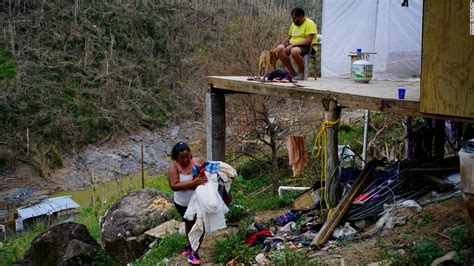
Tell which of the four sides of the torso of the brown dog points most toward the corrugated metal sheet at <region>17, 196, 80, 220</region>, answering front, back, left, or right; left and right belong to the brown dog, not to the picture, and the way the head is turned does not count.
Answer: right

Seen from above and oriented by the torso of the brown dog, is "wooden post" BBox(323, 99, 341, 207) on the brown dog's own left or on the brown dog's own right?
on the brown dog's own left

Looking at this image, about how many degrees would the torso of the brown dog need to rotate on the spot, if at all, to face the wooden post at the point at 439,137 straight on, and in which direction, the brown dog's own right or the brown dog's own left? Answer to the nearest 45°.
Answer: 0° — it already faces it

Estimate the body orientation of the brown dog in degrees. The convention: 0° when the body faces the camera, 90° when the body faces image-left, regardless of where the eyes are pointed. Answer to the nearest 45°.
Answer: approximately 45°

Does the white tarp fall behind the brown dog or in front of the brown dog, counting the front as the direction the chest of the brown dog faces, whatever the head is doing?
behind

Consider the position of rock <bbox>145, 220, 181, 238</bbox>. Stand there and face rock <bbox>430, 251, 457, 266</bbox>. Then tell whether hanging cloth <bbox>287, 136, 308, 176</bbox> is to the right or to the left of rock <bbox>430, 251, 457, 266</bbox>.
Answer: left

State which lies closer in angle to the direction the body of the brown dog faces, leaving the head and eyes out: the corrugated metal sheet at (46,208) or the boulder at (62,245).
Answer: the boulder

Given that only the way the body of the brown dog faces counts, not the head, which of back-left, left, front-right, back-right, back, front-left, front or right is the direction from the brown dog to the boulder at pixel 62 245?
front-right

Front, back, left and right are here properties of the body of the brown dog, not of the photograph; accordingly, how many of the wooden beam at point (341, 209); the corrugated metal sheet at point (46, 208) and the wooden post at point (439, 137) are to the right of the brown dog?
1
